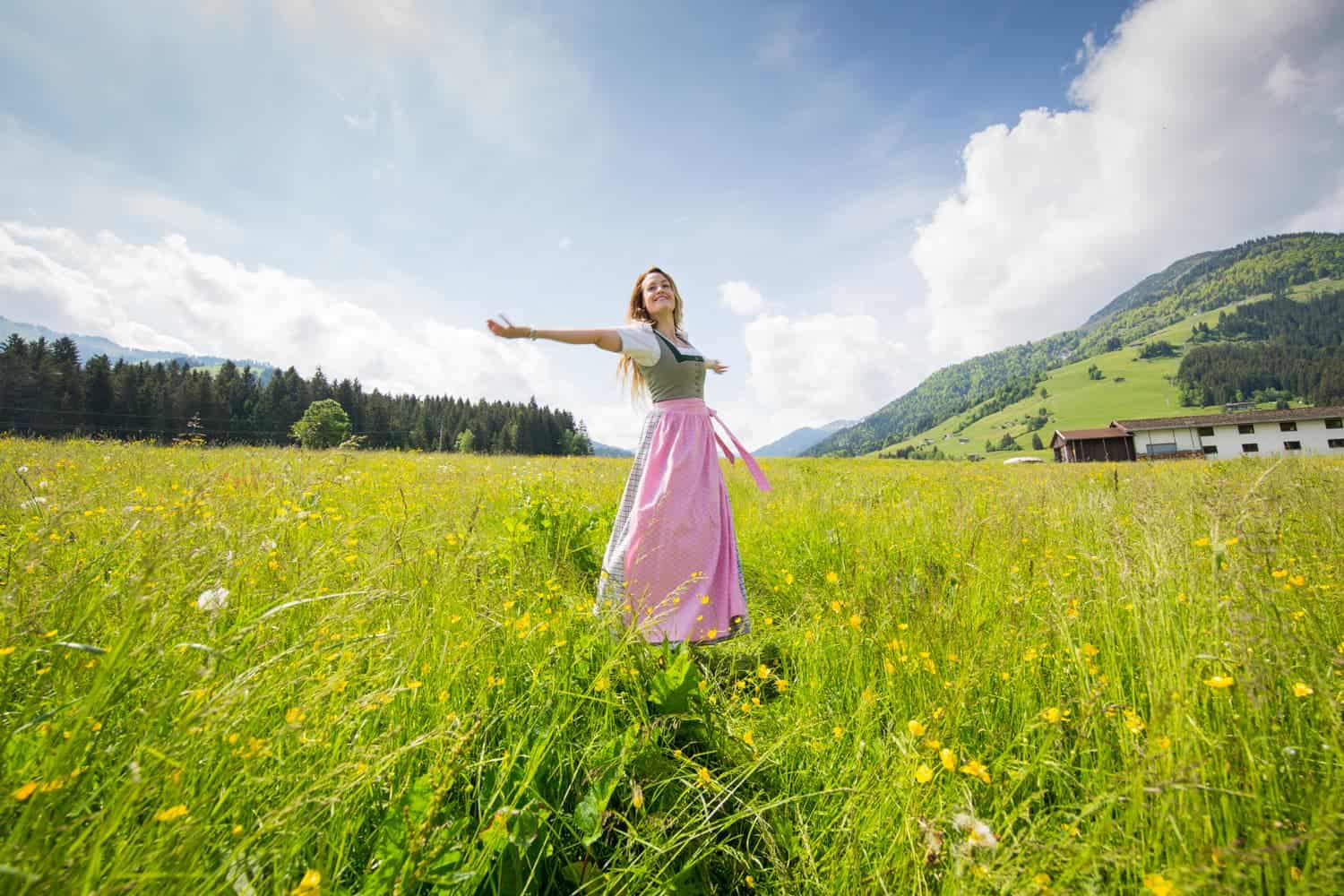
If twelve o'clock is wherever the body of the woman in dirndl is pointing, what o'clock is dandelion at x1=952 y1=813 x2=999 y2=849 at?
The dandelion is roughly at 1 o'clock from the woman in dirndl.

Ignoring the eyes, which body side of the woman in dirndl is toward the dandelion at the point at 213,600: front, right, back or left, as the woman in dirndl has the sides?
right

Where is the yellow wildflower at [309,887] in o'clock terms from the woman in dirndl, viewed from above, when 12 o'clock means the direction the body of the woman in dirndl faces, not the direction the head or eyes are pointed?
The yellow wildflower is roughly at 2 o'clock from the woman in dirndl.

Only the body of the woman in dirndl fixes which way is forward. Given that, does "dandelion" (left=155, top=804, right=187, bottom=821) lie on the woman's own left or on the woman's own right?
on the woman's own right

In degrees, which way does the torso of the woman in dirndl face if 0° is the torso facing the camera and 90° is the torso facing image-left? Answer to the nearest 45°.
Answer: approximately 315°
